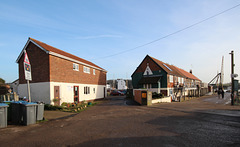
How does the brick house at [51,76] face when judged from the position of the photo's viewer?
facing the viewer and to the right of the viewer

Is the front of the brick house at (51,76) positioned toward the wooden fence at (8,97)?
no

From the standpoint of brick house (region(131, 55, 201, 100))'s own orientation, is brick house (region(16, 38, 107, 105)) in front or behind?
in front

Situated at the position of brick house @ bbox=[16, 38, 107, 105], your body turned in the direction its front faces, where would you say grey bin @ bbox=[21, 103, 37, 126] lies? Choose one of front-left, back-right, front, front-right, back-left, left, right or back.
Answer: front-right

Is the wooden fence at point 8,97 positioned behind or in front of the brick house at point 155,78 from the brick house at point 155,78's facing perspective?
in front

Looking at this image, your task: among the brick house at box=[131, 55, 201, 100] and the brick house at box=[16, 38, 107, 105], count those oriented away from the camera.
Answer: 0

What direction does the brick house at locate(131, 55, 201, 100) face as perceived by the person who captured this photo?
facing the viewer and to the left of the viewer
